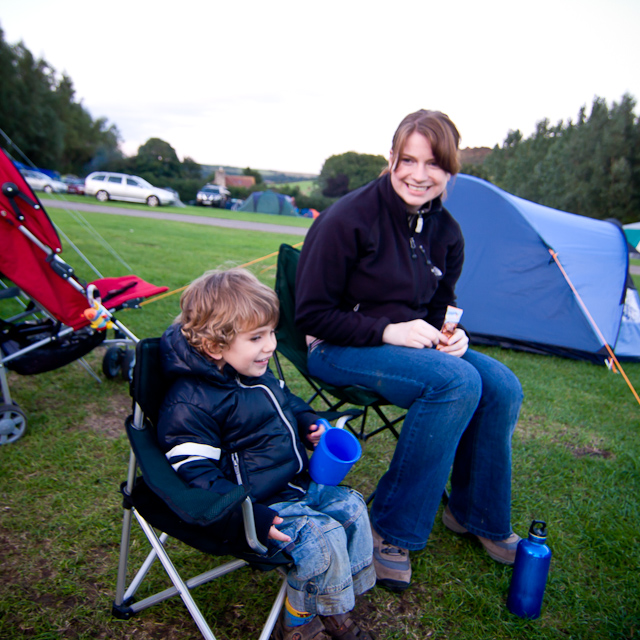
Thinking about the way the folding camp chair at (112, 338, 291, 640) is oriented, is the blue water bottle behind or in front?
in front

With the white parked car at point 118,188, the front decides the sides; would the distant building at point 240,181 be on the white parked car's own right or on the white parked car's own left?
on the white parked car's own left

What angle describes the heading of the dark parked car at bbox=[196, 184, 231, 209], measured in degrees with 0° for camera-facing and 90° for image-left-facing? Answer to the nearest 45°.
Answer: approximately 45°

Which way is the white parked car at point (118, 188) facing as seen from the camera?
to the viewer's right

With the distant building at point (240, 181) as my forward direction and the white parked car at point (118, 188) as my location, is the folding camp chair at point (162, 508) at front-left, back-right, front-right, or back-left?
back-right

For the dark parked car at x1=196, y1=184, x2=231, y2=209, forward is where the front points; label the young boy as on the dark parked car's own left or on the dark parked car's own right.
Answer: on the dark parked car's own left

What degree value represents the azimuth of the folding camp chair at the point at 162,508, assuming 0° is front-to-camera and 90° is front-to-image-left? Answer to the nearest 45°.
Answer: approximately 315°

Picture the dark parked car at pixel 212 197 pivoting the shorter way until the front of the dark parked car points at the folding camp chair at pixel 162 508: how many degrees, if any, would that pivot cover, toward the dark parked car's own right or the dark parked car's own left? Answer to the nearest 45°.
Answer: approximately 45° to the dark parked car's own left
